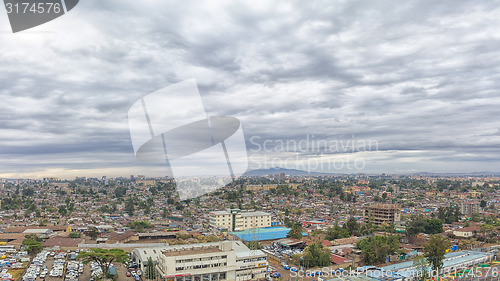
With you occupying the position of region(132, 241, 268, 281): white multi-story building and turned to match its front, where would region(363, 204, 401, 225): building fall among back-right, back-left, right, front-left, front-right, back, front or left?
back-left

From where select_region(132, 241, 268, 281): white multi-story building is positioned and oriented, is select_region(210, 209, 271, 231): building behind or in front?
behind

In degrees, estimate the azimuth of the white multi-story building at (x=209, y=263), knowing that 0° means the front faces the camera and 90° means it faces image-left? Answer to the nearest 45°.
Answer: approximately 0°

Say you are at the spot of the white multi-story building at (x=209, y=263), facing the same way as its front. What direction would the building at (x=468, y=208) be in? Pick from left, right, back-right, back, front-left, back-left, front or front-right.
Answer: back-left

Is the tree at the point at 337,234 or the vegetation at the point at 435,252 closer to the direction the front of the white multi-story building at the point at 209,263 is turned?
the vegetation

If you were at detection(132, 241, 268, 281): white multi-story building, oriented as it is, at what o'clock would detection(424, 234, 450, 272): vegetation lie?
The vegetation is roughly at 9 o'clock from the white multi-story building.

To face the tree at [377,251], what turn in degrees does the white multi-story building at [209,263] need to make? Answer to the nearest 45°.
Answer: approximately 90° to its left
